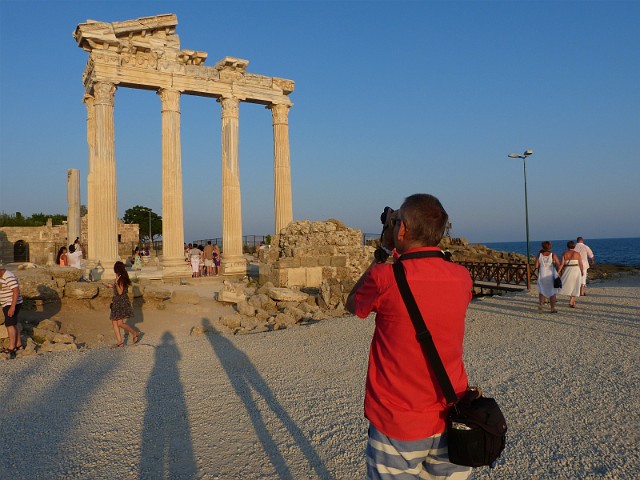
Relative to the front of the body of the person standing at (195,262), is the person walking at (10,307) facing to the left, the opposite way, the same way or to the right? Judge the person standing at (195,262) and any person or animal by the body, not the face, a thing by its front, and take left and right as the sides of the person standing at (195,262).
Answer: to the left

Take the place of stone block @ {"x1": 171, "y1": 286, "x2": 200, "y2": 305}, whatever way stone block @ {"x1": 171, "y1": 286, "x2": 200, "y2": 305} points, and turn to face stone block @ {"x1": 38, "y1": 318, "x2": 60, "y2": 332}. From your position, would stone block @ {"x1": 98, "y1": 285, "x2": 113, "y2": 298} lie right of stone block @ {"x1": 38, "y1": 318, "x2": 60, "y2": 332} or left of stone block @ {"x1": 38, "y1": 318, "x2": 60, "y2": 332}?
right

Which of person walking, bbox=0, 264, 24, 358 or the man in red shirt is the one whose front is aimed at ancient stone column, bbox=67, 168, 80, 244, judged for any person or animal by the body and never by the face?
the man in red shirt

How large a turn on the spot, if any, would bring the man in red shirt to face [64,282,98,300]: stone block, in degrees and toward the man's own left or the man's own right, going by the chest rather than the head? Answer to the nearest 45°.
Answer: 0° — they already face it

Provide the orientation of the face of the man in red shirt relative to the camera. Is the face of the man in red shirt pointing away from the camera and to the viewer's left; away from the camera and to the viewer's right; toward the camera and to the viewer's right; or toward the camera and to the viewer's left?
away from the camera and to the viewer's left

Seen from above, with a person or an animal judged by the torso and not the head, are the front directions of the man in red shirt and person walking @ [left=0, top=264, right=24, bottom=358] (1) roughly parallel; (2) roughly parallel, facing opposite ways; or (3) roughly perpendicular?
roughly perpendicular

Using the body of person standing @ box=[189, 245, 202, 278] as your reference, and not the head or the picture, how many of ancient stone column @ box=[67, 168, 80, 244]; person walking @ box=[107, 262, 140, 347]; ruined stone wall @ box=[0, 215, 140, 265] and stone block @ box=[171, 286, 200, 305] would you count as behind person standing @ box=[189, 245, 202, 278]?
2

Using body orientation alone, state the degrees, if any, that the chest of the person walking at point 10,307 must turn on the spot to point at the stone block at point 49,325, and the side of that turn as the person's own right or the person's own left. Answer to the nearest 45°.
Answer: approximately 90° to the person's own right

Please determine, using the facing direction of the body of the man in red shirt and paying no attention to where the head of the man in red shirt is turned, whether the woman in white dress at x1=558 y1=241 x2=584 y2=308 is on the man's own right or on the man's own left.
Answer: on the man's own right
